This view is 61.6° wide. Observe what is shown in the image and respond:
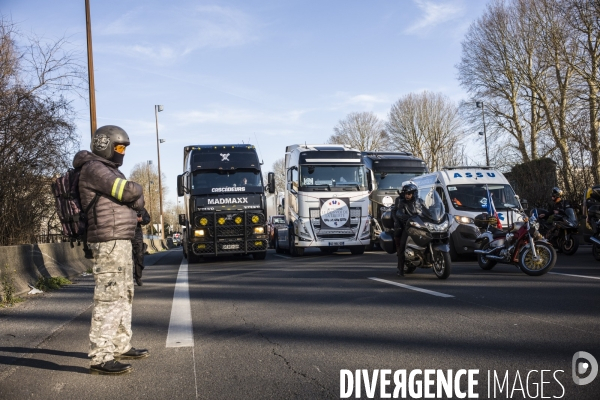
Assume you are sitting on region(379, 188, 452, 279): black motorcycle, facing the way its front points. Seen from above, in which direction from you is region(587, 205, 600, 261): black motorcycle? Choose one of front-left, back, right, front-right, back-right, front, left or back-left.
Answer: left

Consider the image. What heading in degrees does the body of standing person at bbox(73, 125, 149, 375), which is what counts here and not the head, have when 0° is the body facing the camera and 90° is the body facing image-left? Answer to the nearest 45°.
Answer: approximately 270°

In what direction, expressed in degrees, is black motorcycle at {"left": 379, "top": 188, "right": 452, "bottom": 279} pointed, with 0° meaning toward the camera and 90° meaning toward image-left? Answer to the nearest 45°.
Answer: approximately 315°

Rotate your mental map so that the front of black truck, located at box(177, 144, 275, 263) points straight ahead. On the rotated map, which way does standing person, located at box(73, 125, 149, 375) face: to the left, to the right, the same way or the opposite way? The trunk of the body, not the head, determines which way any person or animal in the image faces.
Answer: to the left

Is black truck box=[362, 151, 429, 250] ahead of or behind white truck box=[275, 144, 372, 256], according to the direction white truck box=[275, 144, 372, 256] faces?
behind

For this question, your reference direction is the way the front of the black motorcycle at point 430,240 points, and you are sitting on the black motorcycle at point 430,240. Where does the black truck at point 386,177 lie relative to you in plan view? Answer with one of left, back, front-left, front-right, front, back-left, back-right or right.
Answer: back-left

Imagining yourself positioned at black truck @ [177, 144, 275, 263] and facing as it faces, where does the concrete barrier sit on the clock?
The concrete barrier is roughly at 1 o'clock from the black truck.

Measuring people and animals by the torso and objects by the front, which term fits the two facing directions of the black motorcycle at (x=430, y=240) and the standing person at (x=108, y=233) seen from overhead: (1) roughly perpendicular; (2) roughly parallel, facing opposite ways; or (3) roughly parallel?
roughly perpendicular

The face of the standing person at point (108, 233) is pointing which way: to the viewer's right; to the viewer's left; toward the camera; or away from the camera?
to the viewer's right

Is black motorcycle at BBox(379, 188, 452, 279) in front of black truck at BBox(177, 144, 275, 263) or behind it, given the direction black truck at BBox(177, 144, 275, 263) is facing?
in front

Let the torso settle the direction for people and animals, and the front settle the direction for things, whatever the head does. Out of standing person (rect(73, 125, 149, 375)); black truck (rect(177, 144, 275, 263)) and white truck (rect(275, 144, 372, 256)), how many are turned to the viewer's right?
1
